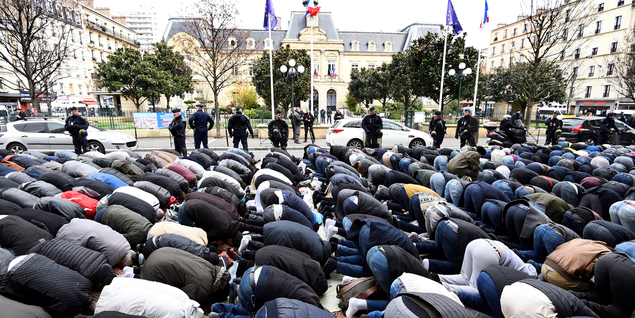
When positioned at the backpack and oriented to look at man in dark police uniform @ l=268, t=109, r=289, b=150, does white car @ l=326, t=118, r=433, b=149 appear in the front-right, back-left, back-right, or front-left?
front-right

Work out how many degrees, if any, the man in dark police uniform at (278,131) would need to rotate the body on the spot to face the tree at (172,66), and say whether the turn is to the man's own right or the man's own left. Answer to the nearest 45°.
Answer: approximately 135° to the man's own right

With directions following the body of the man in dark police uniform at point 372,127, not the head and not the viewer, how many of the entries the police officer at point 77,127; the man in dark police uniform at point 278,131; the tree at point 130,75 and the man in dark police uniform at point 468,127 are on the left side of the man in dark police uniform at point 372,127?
1

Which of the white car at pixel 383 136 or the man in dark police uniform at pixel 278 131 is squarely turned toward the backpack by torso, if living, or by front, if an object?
the man in dark police uniform

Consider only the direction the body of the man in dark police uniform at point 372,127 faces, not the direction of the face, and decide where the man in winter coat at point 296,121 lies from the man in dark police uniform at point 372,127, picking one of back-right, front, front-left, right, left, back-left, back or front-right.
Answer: back-right

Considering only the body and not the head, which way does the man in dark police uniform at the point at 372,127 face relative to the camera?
toward the camera

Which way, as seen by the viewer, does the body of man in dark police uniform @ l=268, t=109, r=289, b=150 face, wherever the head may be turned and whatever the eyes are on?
toward the camera

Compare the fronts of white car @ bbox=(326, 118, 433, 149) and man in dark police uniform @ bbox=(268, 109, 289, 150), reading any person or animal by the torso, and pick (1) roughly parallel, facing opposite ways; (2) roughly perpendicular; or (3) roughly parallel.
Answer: roughly perpendicular
